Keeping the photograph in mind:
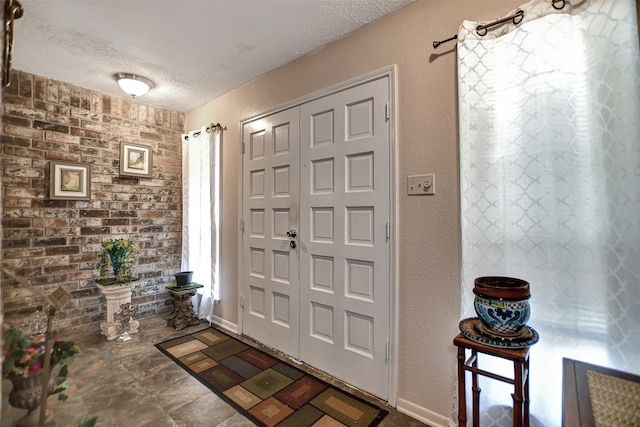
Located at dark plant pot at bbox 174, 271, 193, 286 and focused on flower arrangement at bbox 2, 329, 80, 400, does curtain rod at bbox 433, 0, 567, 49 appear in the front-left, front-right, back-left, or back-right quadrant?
front-left

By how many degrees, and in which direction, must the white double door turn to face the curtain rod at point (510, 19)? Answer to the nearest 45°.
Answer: approximately 90° to its left

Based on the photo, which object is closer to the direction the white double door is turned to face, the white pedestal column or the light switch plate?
the white pedestal column

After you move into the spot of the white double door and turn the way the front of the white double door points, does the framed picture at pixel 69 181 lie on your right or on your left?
on your right

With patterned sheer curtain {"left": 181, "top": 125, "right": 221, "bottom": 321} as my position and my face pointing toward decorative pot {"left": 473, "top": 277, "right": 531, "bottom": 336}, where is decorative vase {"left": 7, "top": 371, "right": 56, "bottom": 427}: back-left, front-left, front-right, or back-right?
front-right

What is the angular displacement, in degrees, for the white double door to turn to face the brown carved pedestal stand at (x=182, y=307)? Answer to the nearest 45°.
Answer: approximately 90° to its right

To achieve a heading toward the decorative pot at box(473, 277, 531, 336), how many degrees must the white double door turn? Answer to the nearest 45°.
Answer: approximately 90° to its left

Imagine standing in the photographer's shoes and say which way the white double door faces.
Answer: facing the viewer and to the left of the viewer

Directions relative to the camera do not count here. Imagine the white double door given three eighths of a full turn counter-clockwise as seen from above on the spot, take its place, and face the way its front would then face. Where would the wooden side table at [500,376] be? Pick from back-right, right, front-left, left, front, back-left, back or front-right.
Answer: front-right

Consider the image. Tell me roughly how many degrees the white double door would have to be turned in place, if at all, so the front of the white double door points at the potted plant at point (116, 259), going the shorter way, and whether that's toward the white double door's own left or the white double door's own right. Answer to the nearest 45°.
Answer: approximately 45° to the white double door's own right

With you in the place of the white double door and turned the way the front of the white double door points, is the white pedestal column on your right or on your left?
on your right

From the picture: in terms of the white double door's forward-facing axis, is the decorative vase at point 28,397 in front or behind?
in front

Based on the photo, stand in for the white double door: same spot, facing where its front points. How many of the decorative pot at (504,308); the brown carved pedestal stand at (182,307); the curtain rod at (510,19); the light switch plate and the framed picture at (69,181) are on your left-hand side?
3

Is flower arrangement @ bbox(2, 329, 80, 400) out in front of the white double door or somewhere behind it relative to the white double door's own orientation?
in front

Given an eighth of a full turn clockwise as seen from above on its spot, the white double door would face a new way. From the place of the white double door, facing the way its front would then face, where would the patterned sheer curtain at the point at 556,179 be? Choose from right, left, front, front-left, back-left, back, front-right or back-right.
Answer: back-left

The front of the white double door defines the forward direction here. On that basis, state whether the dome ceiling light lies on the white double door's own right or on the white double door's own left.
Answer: on the white double door's own right

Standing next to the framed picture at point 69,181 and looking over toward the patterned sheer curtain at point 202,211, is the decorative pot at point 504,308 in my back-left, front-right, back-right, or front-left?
front-right

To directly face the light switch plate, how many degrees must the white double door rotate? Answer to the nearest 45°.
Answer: approximately 90° to its left
